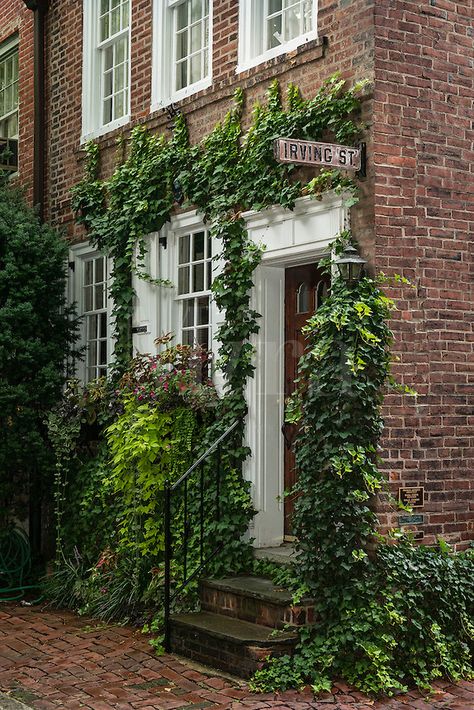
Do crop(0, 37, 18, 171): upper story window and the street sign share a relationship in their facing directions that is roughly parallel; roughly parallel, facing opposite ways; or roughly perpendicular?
roughly parallel

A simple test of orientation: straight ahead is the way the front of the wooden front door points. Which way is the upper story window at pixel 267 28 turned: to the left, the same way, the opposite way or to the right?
the same way

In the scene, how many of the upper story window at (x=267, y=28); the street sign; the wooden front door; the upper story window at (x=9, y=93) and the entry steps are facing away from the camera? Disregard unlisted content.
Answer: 0

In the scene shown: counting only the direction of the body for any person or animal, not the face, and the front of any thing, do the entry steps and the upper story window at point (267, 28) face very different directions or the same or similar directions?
same or similar directions

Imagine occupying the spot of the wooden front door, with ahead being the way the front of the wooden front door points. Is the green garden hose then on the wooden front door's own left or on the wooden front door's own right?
on the wooden front door's own right

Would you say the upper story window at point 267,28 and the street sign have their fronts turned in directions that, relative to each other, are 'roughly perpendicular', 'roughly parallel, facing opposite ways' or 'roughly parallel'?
roughly parallel

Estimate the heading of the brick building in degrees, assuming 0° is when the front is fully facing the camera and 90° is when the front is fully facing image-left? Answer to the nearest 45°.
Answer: approximately 45°

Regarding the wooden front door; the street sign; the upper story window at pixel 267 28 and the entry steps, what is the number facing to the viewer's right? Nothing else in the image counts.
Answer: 0

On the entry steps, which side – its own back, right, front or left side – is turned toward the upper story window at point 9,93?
right

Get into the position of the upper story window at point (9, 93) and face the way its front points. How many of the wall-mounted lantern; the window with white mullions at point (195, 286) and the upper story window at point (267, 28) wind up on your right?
0

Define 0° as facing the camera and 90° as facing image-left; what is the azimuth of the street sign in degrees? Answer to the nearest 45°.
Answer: approximately 45°

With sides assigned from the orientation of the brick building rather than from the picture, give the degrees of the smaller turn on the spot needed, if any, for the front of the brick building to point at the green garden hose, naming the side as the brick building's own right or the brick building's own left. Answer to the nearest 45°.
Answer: approximately 90° to the brick building's own right

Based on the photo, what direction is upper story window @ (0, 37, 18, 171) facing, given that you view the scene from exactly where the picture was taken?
facing the viewer and to the left of the viewer

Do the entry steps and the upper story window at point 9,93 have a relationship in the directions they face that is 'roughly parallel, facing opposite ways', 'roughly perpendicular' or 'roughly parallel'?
roughly parallel

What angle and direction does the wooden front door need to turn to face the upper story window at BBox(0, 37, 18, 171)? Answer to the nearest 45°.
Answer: approximately 90° to its right

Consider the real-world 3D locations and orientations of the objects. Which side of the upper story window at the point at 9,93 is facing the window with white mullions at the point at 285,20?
left
